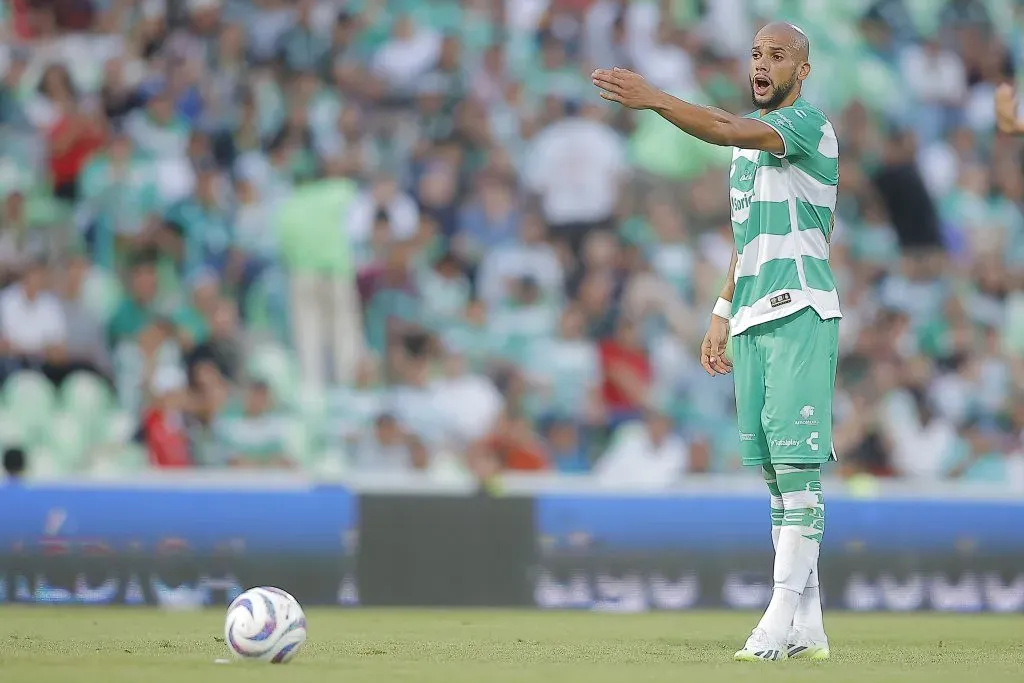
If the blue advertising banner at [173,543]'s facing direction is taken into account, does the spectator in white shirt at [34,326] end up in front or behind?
behind

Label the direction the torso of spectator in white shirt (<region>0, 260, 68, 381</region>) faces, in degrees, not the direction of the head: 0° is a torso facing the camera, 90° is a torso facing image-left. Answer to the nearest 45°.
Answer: approximately 0°

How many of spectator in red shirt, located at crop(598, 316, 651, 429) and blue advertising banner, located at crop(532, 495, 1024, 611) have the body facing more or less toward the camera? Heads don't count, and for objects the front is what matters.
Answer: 2

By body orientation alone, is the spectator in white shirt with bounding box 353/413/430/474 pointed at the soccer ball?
yes

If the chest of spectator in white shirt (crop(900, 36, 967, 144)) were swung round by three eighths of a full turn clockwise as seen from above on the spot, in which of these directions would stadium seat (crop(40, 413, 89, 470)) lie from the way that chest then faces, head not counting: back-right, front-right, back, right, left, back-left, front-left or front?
left

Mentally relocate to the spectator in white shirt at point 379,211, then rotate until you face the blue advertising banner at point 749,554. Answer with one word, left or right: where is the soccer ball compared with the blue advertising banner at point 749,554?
right

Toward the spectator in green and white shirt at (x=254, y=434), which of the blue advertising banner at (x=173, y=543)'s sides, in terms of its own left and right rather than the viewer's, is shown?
back

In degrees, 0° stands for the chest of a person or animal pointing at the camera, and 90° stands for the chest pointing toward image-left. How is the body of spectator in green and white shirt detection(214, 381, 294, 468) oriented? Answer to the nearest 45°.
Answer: approximately 0°
